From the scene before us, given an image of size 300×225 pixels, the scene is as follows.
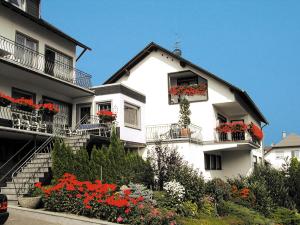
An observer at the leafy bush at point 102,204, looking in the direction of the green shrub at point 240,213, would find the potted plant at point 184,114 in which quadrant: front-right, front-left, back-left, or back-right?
front-left

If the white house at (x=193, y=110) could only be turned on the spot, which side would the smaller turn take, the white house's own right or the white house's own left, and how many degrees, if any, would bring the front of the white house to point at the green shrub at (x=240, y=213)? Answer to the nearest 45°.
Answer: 0° — it already faces it

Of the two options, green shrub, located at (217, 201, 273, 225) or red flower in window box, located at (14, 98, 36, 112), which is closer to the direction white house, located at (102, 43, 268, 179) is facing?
the green shrub

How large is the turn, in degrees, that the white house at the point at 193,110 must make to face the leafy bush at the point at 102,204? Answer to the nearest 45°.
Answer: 0° — it already faces it

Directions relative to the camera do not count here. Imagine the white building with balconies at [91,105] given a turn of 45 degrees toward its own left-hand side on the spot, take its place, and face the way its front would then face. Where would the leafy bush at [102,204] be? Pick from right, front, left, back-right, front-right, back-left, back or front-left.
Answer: right

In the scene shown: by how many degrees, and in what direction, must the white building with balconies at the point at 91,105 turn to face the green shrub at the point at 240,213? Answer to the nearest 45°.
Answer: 0° — it already faces it

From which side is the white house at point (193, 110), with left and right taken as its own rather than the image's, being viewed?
front

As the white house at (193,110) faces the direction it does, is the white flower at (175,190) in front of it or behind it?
in front

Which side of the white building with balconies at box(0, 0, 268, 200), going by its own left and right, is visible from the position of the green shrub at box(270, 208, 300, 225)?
front

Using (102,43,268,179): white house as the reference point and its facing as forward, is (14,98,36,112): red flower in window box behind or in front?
in front

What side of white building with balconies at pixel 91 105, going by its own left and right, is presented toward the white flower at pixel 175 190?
front
